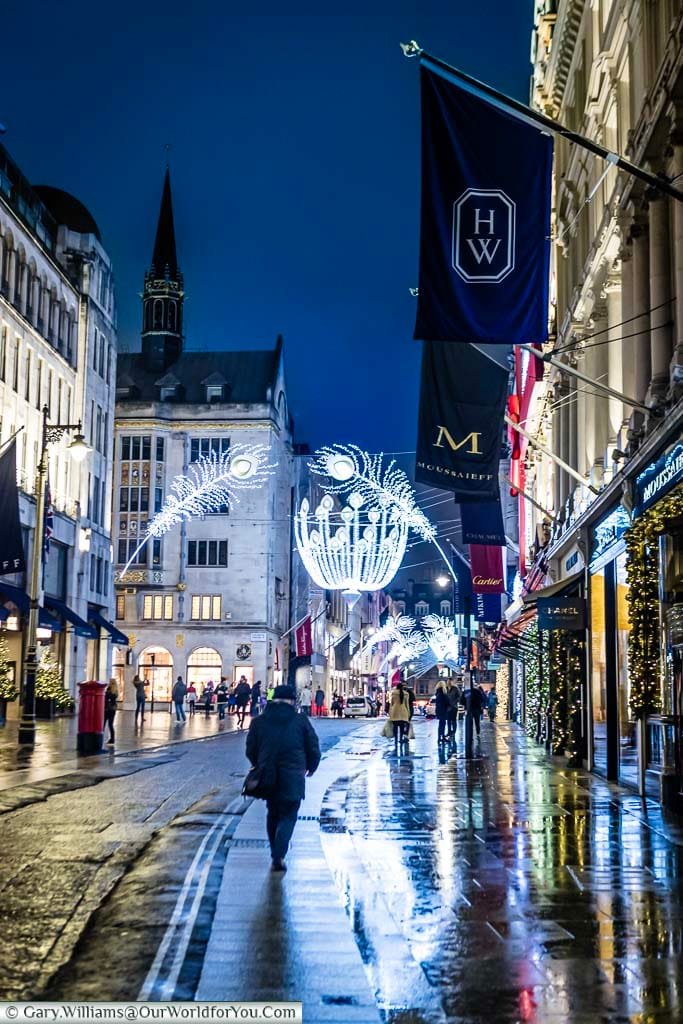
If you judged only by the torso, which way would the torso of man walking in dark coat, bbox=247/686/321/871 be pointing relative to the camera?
away from the camera

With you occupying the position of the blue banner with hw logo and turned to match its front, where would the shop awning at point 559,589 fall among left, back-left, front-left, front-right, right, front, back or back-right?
back

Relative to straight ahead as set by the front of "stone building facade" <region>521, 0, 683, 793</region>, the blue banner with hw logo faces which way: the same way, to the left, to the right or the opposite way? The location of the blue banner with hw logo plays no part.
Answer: to the left

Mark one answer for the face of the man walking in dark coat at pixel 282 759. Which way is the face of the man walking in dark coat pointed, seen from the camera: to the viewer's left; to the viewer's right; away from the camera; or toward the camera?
away from the camera

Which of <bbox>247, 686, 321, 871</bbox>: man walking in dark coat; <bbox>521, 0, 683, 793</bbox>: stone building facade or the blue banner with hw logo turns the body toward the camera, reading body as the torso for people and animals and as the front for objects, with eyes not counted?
the blue banner with hw logo

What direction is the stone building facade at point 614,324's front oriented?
to the viewer's left

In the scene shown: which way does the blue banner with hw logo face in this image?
toward the camera

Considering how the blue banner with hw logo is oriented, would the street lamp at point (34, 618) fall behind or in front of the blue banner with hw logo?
behind

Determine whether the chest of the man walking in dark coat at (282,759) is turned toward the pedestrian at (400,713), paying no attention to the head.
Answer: yes

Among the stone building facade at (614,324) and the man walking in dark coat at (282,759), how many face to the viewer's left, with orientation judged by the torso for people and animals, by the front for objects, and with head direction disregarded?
1

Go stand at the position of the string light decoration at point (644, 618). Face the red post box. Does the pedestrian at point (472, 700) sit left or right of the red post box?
right
